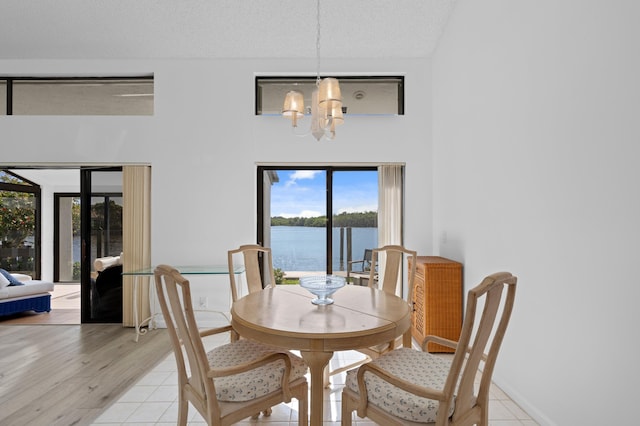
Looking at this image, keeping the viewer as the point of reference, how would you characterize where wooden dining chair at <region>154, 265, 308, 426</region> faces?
facing away from the viewer and to the right of the viewer

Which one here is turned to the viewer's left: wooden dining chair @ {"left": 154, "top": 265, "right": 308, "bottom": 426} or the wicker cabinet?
the wicker cabinet

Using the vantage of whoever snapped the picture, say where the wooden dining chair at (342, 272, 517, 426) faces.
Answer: facing away from the viewer and to the left of the viewer

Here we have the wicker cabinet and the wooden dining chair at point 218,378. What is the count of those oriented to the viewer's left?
1

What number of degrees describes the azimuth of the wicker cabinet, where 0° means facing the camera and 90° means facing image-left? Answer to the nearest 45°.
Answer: approximately 90°

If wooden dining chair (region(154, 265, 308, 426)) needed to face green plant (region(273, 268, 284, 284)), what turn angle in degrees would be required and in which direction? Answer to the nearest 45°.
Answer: approximately 45° to its left

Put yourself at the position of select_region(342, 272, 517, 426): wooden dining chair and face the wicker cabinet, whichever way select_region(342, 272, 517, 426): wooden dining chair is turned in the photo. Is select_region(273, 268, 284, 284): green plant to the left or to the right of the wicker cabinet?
left

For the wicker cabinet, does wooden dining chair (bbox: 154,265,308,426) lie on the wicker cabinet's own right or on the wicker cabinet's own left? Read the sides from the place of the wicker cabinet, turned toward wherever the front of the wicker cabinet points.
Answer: on the wicker cabinet's own left

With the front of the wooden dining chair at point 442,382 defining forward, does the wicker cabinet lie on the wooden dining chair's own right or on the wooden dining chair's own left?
on the wooden dining chair's own right

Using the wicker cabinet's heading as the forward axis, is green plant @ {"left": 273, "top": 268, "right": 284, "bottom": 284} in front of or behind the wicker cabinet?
in front

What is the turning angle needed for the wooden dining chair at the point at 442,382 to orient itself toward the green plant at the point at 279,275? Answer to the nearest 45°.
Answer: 0° — it already faces it
